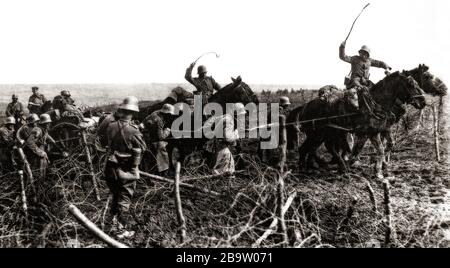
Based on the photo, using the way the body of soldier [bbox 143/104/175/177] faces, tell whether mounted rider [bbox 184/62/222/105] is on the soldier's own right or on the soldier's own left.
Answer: on the soldier's own left

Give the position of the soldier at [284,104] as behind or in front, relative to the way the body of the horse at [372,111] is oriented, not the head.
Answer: behind

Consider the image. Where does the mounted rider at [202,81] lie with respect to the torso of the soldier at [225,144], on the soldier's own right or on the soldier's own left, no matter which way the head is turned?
on the soldier's own left

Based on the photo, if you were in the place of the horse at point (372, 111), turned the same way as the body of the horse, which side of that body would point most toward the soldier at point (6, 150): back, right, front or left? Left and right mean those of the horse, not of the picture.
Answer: back

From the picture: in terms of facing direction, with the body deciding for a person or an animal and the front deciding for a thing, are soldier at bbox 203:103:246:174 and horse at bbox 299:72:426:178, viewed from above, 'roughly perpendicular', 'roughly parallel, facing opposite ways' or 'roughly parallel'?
roughly parallel

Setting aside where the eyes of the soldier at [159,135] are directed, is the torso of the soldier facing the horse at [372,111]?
yes

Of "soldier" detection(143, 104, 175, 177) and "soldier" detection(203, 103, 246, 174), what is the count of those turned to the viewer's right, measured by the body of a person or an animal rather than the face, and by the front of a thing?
2

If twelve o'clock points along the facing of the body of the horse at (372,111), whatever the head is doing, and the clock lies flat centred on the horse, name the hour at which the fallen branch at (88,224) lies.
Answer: The fallen branch is roughly at 4 o'clock from the horse.

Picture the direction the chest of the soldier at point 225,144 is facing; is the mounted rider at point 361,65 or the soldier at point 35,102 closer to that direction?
the mounted rider

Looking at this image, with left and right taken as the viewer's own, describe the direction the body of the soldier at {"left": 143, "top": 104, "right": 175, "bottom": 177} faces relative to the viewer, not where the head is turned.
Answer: facing to the right of the viewer

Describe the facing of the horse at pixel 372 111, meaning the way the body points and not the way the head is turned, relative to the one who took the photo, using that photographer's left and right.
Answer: facing to the right of the viewer

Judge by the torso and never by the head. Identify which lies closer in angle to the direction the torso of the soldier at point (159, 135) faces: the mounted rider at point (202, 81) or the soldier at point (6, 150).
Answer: the mounted rider

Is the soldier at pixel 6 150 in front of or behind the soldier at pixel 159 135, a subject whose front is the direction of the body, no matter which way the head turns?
behind
